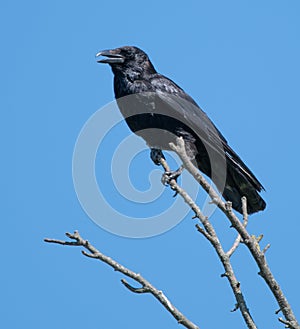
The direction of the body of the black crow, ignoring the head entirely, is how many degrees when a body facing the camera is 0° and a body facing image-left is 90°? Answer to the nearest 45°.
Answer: approximately 90°
